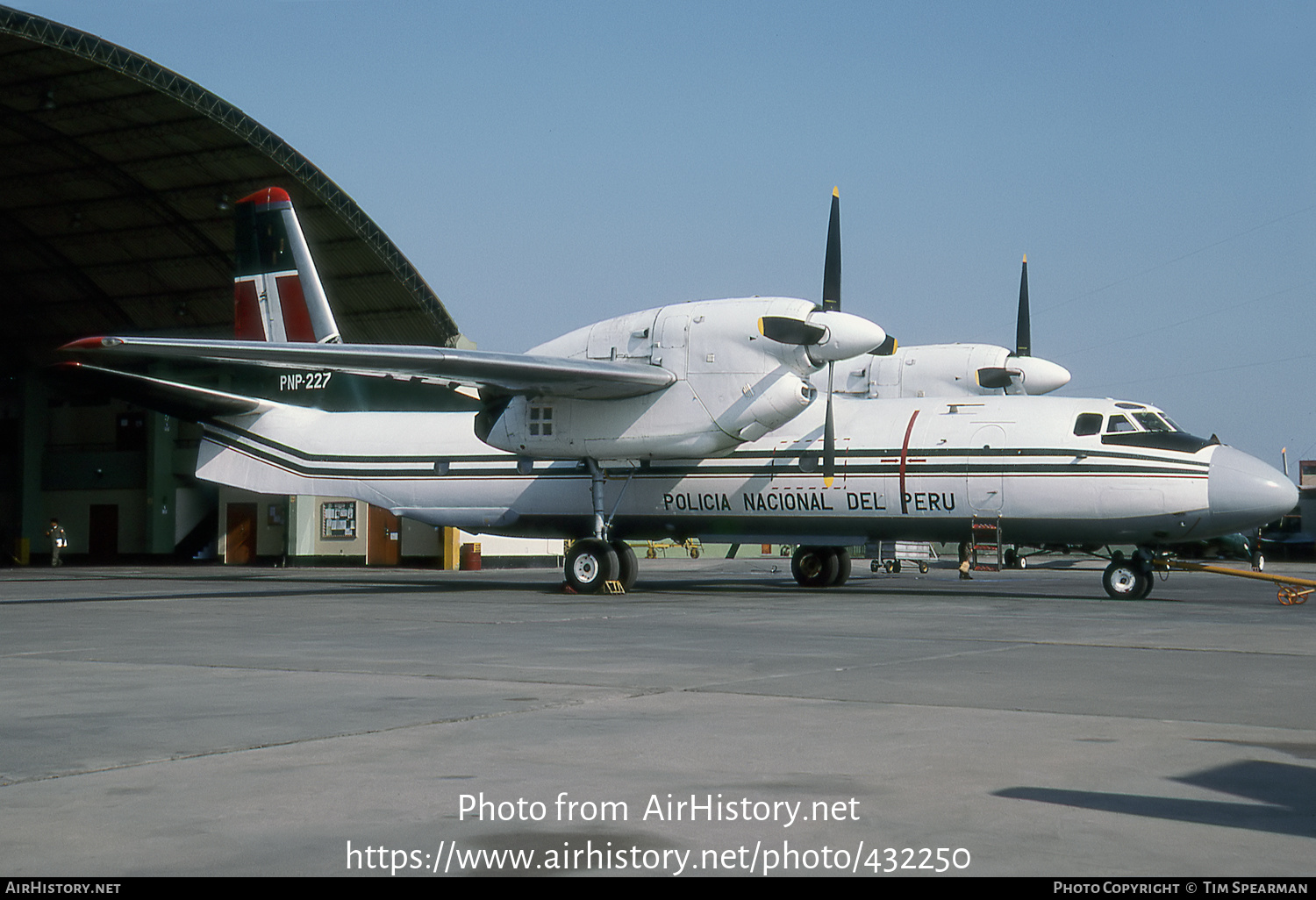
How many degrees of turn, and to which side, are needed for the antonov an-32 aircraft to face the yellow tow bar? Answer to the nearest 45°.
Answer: approximately 45° to its left

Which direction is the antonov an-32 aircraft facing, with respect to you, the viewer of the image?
facing the viewer and to the right of the viewer

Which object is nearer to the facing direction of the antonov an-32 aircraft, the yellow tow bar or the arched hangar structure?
the yellow tow bar

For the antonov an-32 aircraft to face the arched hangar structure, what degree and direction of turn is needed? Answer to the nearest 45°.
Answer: approximately 180°
